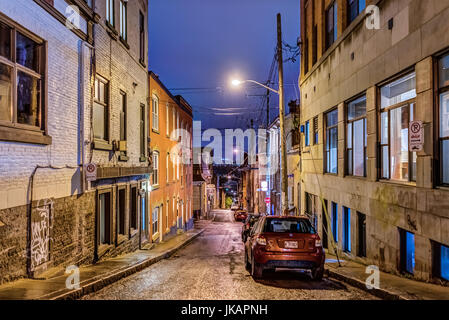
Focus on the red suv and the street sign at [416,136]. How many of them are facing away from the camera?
1

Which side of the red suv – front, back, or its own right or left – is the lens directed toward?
back

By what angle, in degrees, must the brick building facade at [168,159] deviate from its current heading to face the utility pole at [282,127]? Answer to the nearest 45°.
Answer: approximately 45° to its right

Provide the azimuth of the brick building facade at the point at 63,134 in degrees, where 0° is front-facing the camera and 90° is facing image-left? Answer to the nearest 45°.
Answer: approximately 315°

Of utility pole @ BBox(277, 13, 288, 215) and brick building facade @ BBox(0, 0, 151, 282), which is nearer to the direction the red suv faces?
the utility pole

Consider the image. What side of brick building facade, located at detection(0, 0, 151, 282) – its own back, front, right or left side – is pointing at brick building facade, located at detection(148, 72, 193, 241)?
left

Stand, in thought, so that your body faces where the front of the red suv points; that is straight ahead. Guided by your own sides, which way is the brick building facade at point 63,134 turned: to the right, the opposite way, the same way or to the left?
to the right

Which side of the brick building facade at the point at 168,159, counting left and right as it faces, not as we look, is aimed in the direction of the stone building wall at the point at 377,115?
right

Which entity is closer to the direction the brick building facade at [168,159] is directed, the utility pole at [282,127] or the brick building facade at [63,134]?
the utility pole

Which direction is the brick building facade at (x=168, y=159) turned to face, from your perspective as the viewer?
facing to the right of the viewer

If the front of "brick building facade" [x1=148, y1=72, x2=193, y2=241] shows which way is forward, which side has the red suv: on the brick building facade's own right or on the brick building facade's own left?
on the brick building facade's own right
